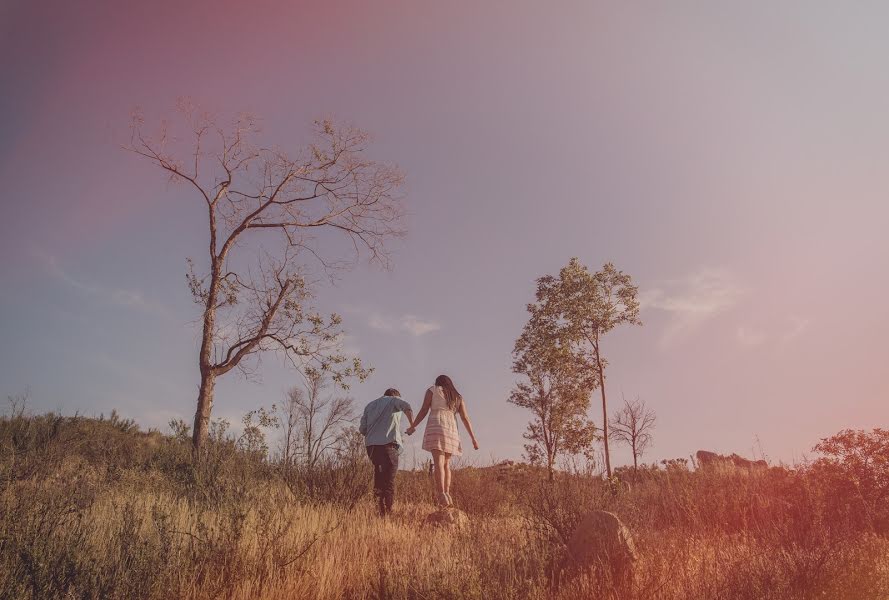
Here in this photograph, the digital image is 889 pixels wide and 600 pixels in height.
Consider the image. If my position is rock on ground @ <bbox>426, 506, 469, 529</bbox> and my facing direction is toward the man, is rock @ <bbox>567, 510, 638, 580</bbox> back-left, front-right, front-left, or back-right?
back-left

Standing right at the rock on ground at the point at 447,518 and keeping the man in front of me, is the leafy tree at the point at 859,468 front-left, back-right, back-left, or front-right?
back-right

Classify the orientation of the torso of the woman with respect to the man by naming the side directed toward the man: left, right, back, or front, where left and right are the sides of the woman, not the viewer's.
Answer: left

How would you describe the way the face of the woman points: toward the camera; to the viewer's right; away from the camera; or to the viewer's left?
away from the camera

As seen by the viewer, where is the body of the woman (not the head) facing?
away from the camera

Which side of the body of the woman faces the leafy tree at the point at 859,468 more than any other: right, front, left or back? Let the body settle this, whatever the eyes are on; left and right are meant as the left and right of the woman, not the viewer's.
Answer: right

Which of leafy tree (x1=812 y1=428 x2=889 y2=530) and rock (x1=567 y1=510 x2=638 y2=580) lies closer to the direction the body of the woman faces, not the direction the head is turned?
the leafy tree
